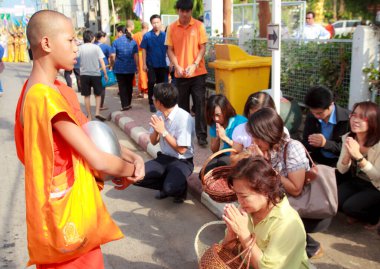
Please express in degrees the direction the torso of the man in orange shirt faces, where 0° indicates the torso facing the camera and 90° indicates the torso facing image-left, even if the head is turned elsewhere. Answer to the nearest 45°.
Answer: approximately 0°

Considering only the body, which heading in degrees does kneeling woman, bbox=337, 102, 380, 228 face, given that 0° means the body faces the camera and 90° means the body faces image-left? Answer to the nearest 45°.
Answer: approximately 45°

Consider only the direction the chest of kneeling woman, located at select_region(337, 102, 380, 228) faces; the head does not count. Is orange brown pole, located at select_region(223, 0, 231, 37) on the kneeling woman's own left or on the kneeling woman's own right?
on the kneeling woman's own right

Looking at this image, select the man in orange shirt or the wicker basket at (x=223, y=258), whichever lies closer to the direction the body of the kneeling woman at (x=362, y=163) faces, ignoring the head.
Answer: the wicker basket

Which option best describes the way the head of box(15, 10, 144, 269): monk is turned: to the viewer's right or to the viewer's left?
to the viewer's right

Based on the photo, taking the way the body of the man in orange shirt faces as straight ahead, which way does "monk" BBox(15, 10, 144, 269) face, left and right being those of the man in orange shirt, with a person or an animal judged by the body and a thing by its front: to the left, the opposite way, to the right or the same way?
to the left

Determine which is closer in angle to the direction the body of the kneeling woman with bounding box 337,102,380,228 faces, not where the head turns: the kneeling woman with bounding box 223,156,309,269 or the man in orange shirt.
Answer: the kneeling woman

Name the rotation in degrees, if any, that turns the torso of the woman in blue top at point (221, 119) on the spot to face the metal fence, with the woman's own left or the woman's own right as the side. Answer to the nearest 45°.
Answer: approximately 180°

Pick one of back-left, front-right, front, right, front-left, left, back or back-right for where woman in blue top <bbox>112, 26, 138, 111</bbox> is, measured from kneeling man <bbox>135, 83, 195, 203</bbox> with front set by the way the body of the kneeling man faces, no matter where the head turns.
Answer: back-right
